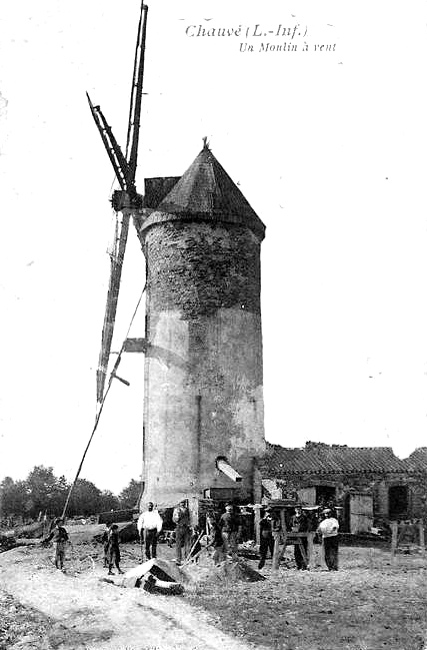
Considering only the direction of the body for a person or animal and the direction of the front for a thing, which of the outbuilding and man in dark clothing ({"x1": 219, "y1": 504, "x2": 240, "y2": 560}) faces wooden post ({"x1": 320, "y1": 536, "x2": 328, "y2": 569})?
the outbuilding

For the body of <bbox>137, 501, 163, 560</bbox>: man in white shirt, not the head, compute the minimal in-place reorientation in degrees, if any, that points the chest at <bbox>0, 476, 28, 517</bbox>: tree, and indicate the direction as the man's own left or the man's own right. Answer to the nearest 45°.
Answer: approximately 180°

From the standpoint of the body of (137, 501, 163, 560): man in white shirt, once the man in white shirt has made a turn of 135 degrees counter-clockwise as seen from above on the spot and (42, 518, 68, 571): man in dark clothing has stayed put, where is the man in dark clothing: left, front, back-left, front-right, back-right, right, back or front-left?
back-left

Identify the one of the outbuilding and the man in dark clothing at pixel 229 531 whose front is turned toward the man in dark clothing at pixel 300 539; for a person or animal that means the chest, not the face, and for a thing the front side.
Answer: the outbuilding

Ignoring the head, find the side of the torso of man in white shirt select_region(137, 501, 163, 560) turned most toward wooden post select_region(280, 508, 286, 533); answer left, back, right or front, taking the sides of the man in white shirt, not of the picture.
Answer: left

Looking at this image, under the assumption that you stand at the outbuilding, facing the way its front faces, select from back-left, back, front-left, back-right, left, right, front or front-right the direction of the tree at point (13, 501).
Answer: back-right
